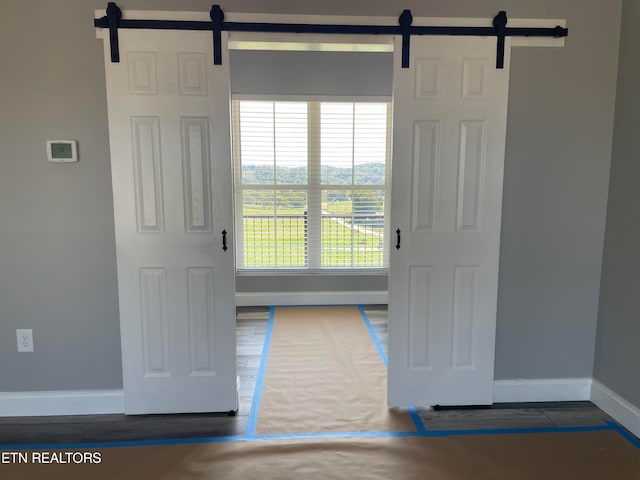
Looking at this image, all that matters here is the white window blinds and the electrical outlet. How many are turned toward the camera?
2

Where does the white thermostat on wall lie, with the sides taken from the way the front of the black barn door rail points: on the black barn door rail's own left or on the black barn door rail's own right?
on the black barn door rail's own right

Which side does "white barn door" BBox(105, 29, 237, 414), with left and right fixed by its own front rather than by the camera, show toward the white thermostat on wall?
right

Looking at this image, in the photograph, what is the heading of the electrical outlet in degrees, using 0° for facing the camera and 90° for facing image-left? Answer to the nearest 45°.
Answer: approximately 0°
